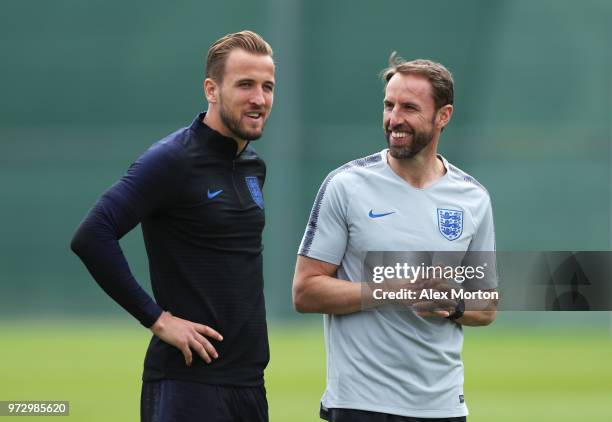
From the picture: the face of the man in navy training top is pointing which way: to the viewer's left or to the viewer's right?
to the viewer's right

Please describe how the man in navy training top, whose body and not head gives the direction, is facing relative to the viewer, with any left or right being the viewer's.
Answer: facing the viewer and to the right of the viewer

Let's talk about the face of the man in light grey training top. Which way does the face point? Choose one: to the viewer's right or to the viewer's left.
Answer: to the viewer's left

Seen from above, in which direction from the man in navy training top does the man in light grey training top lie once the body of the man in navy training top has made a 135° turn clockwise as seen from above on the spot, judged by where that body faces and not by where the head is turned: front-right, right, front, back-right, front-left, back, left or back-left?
back
